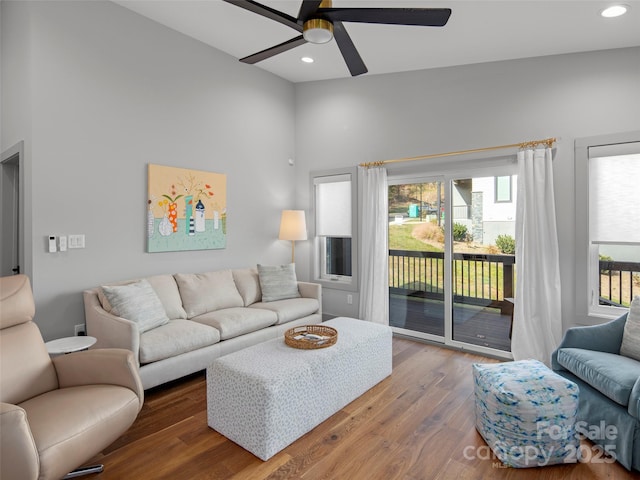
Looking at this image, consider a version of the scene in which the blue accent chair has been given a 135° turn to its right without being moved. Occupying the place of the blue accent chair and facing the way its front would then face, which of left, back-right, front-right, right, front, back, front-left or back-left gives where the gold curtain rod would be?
front-left

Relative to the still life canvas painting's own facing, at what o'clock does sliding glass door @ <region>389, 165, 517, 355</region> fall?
The sliding glass door is roughly at 11 o'clock from the still life canvas painting.

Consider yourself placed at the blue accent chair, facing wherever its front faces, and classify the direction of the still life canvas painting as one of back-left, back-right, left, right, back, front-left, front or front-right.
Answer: front-right

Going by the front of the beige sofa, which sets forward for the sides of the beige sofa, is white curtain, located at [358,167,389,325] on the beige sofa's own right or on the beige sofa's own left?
on the beige sofa's own left

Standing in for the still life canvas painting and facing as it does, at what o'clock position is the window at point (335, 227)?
The window is roughly at 10 o'clock from the still life canvas painting.

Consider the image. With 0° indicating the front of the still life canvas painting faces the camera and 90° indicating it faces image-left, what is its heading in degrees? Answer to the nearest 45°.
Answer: approximately 315°

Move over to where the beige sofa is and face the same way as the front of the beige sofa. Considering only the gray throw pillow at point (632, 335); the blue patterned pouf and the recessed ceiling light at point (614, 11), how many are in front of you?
3
